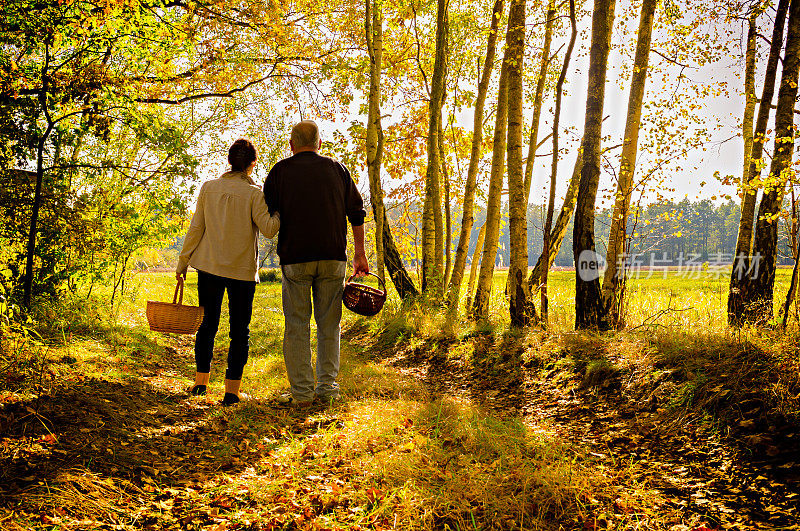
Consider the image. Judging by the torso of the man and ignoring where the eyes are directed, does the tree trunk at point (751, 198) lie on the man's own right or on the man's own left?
on the man's own right

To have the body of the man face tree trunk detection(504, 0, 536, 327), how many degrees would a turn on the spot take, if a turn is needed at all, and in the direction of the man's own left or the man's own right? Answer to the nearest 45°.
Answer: approximately 45° to the man's own right

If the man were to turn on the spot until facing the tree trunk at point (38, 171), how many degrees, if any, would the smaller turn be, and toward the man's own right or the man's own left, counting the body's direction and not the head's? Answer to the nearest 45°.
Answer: approximately 90° to the man's own left

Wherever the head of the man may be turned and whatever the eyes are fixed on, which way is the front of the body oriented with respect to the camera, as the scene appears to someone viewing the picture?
away from the camera

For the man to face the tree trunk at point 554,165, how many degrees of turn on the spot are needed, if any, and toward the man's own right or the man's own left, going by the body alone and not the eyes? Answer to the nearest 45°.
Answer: approximately 45° to the man's own right

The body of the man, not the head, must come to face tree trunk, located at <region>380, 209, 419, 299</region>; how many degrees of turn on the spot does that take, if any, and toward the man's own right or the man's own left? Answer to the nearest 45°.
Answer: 0° — they already face it

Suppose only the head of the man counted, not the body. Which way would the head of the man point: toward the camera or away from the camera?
away from the camera

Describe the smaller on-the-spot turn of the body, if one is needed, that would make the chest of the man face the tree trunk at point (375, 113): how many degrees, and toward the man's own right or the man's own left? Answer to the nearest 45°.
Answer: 0° — they already face it
